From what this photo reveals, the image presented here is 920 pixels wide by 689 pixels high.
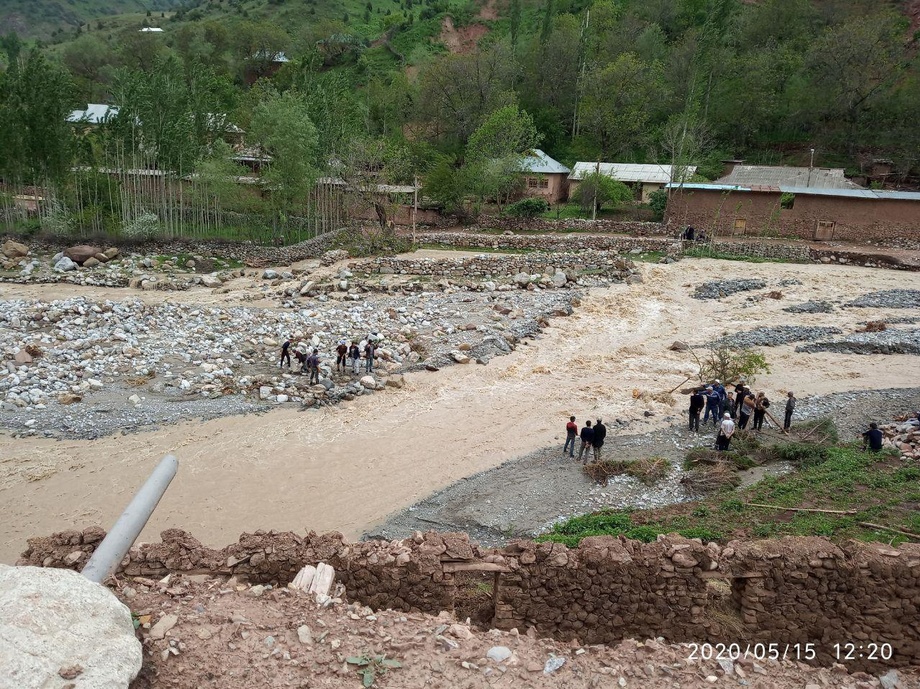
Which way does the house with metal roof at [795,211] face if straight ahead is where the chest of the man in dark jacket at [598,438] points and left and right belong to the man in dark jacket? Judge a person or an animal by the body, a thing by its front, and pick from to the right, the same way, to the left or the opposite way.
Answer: the opposite way

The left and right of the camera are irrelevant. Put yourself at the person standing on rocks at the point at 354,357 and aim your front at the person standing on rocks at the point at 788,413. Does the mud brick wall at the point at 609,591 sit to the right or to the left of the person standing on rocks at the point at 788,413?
right

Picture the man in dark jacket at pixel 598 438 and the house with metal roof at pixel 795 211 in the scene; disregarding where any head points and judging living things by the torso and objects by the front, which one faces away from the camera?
the man in dark jacket

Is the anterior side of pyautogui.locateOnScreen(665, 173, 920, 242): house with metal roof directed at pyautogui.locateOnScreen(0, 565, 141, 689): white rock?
yes

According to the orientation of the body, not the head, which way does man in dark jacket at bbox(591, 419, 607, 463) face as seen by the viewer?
away from the camera

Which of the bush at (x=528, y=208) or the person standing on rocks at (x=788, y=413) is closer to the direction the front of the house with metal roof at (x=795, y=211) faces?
the person standing on rocks

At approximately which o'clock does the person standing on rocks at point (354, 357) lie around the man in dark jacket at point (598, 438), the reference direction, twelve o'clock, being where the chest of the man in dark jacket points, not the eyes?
The person standing on rocks is roughly at 10 o'clock from the man in dark jacket.

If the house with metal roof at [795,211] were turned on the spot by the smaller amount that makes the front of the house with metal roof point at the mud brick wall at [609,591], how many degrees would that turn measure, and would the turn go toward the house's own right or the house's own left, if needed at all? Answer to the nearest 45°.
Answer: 0° — it already faces it

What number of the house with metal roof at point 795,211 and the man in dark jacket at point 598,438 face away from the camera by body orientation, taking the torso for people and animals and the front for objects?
1

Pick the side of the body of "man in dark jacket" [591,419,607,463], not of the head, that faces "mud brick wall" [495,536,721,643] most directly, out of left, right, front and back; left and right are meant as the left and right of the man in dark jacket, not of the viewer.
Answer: back

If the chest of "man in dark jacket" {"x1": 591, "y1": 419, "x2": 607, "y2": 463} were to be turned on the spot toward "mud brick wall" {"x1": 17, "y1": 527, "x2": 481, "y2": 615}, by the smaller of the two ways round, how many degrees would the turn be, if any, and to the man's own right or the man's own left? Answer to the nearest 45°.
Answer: approximately 135° to the man's own left

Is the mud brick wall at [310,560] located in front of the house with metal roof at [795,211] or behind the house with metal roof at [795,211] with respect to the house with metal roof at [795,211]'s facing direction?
in front

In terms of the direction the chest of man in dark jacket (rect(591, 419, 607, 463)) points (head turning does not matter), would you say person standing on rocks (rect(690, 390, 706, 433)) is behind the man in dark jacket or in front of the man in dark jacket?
in front

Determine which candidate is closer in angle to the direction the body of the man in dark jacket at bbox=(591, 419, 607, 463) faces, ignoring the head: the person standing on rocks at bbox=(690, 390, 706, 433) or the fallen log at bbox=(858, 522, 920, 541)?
the person standing on rocks

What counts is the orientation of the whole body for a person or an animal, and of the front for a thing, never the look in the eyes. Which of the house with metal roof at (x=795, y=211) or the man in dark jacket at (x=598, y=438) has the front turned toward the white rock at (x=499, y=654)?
the house with metal roof

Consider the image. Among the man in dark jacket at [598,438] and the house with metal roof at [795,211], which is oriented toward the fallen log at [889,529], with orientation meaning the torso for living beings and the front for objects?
the house with metal roof

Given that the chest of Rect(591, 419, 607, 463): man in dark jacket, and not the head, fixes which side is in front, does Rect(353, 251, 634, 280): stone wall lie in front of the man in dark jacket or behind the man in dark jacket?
in front
